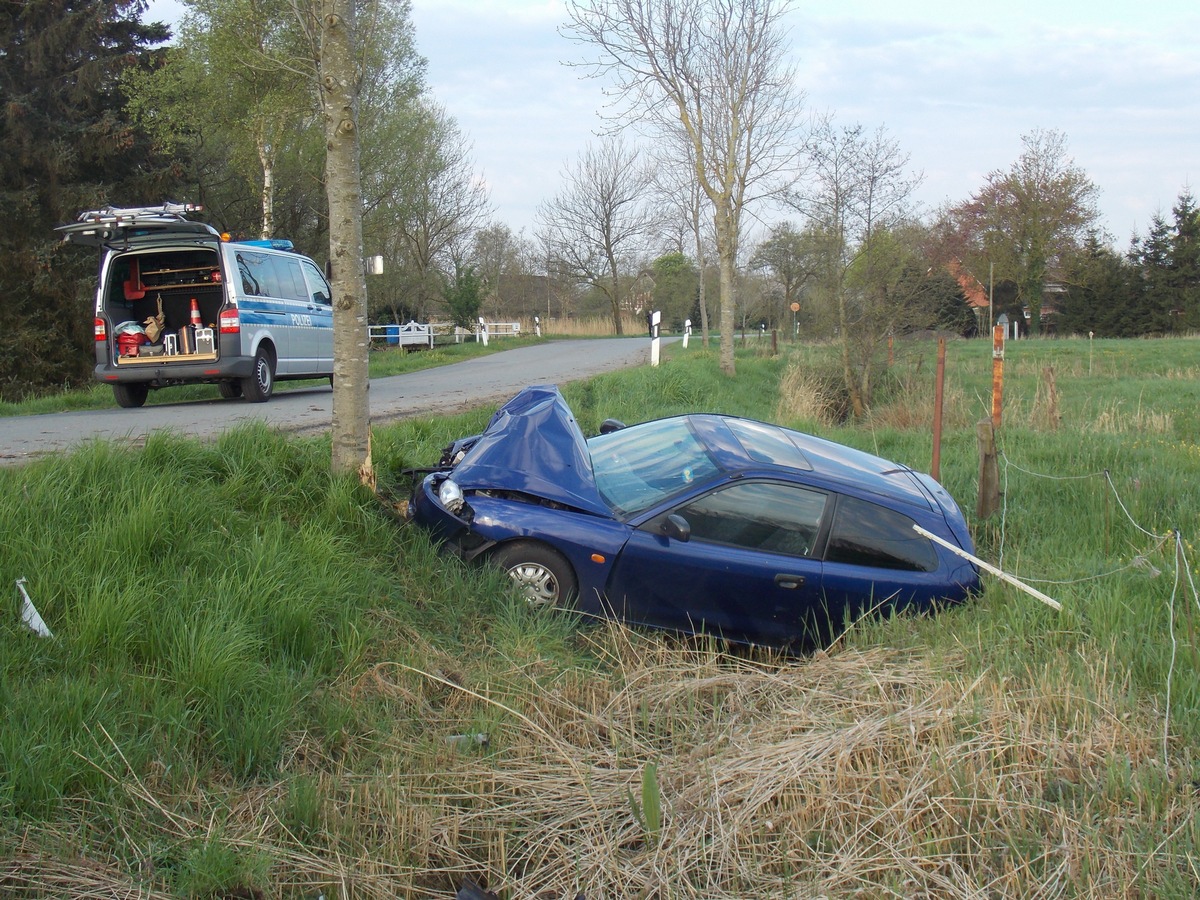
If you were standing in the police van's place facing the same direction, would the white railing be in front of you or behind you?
in front

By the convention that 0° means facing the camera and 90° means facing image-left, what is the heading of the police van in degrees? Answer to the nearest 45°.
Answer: approximately 225°

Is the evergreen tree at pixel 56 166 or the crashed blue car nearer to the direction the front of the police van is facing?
the evergreen tree

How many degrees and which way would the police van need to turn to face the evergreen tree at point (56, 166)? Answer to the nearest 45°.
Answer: approximately 45° to its left

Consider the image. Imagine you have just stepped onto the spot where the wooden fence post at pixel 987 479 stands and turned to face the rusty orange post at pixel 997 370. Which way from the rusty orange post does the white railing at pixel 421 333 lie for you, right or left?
left

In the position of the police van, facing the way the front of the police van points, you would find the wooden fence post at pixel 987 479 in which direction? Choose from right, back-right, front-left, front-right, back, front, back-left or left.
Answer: right
